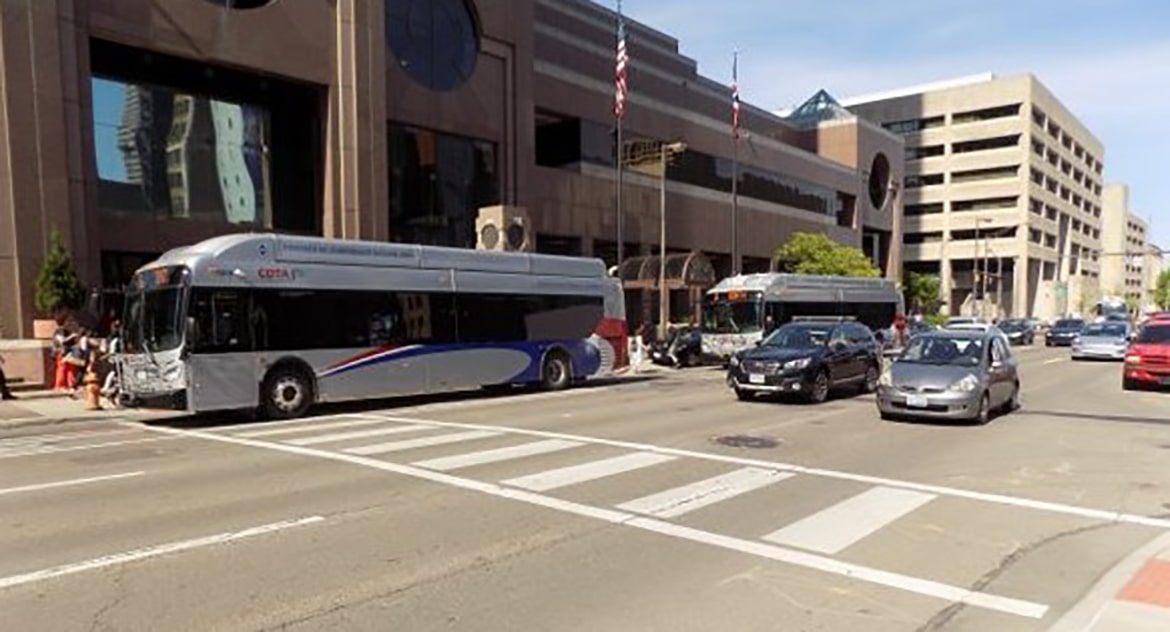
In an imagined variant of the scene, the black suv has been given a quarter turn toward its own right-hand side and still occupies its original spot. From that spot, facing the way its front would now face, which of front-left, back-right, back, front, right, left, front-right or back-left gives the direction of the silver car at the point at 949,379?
back

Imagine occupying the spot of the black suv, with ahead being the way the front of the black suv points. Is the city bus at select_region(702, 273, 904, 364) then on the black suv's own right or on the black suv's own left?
on the black suv's own right

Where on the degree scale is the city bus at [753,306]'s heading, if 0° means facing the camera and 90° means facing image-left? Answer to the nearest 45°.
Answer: approximately 45°

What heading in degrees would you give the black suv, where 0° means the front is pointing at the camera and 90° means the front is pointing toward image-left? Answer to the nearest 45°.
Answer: approximately 45°

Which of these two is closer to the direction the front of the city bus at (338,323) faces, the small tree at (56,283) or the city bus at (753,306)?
the small tree

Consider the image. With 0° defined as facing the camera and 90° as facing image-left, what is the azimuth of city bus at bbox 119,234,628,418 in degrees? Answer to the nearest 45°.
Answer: approximately 45°
